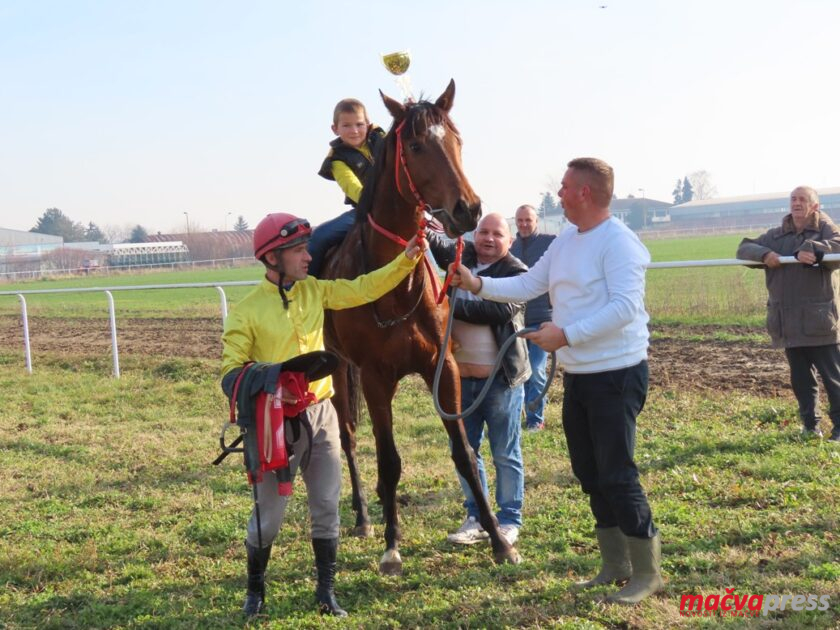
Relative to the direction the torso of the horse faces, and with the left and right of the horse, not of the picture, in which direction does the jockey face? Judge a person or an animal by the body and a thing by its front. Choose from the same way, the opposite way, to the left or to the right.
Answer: the same way

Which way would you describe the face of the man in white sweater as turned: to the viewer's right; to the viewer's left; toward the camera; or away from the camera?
to the viewer's left

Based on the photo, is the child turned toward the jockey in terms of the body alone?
no

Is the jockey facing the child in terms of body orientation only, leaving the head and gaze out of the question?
no

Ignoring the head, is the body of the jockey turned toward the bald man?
no

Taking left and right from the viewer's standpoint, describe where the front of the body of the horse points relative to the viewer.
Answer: facing the viewer and to the right of the viewer

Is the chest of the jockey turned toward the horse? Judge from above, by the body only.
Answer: no

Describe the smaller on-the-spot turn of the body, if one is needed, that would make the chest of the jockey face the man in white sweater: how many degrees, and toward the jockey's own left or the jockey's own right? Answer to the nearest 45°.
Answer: approximately 45° to the jockey's own left

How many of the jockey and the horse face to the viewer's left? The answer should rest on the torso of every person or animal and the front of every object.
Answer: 0

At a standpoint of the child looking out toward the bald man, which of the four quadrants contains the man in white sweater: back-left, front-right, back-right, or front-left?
front-right

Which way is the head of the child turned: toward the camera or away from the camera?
toward the camera
